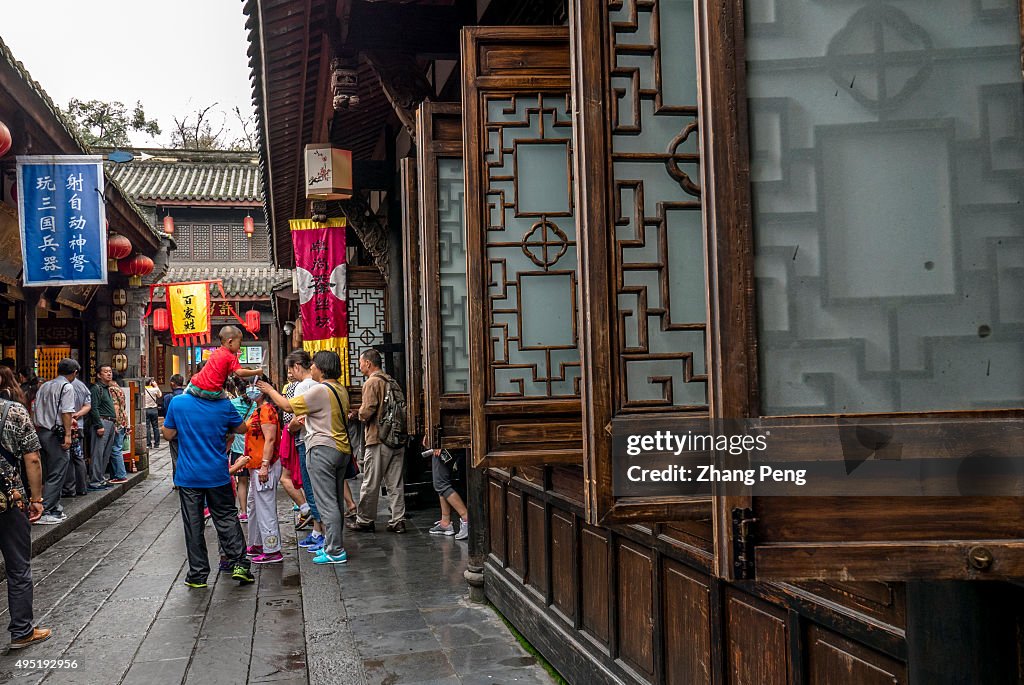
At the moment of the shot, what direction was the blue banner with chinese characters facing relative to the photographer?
facing the viewer

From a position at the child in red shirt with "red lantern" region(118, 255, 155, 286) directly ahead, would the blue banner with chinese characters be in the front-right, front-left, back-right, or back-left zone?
front-left

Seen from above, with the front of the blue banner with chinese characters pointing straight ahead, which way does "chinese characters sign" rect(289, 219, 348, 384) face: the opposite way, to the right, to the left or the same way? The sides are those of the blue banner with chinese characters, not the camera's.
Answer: the same way

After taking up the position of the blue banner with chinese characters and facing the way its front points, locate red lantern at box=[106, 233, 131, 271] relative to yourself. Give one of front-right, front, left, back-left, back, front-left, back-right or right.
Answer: back

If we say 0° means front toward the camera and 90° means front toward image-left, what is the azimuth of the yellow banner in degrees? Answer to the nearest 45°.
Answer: approximately 0°

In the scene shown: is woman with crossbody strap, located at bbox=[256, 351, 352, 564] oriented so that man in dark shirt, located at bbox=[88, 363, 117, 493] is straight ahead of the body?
no

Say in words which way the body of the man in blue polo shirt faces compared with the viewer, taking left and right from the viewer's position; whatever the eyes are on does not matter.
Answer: facing away from the viewer

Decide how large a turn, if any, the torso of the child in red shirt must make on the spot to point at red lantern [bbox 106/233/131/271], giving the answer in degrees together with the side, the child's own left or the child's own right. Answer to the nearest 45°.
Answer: approximately 45° to the child's own left

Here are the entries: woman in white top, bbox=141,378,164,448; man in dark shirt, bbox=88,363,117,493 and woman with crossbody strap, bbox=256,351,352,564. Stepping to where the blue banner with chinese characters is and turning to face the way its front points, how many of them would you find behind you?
2

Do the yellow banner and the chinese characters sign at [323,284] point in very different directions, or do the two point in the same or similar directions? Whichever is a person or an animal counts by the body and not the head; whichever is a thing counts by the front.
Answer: same or similar directions

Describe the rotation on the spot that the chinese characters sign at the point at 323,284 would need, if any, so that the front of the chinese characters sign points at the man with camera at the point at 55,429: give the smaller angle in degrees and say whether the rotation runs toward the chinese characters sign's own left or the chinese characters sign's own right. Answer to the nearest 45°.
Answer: approximately 90° to the chinese characters sign's own right

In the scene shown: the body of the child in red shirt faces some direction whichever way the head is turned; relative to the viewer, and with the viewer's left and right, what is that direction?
facing away from the viewer and to the right of the viewer

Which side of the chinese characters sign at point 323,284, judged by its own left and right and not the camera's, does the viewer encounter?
front

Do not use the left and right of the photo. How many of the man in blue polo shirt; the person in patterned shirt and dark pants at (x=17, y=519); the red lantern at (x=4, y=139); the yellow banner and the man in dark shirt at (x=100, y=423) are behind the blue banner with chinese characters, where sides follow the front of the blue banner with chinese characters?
2

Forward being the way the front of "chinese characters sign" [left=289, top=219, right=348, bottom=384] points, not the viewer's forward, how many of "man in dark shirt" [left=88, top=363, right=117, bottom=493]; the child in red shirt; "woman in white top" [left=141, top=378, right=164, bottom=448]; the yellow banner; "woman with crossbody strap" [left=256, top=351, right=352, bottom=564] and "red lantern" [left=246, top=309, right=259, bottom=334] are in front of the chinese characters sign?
2

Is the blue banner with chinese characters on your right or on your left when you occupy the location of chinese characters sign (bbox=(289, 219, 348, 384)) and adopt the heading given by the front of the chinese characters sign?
on your right

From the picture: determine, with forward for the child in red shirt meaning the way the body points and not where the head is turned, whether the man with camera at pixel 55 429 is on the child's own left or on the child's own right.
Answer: on the child's own left

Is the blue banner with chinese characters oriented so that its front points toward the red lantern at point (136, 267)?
no

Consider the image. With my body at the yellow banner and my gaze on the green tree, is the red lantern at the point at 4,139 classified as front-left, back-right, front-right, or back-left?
back-left
